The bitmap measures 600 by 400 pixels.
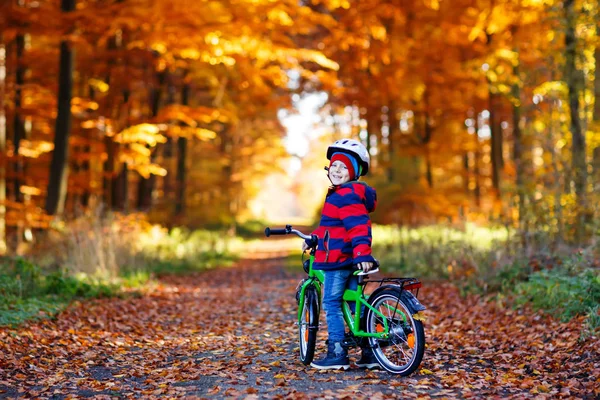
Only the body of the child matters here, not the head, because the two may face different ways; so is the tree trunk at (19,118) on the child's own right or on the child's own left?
on the child's own right

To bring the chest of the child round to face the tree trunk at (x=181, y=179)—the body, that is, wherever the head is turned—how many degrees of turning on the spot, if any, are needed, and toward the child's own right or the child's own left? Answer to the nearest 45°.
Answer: approximately 90° to the child's own right

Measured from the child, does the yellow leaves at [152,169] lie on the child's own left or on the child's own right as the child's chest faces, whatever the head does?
on the child's own right
